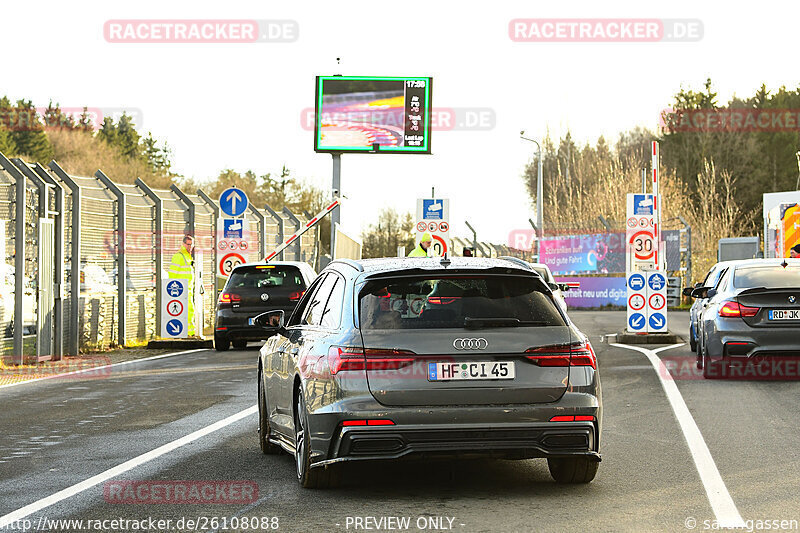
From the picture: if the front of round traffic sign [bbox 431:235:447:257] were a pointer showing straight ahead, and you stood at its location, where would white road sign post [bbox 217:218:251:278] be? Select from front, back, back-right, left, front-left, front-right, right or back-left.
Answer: front-right

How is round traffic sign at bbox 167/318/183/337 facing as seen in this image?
toward the camera

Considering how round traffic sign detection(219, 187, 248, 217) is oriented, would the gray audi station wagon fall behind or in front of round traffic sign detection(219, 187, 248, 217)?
in front

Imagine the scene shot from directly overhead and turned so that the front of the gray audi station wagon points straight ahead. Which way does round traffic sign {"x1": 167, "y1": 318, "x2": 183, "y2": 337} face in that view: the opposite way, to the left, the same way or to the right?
the opposite way

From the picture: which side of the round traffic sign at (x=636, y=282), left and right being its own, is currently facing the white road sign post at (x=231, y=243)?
right

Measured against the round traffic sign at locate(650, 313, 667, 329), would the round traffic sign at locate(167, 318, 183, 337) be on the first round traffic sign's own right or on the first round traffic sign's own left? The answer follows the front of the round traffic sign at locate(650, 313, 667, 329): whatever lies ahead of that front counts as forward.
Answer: on the first round traffic sign's own right

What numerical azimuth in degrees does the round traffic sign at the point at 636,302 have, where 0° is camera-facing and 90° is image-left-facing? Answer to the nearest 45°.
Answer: approximately 0°

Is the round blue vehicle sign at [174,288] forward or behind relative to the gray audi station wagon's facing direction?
forward

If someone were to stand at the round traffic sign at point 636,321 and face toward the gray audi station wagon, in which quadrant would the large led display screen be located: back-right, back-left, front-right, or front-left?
back-right

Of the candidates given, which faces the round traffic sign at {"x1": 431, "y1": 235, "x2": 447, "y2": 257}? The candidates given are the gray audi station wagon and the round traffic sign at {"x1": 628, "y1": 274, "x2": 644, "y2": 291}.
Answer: the gray audi station wagon

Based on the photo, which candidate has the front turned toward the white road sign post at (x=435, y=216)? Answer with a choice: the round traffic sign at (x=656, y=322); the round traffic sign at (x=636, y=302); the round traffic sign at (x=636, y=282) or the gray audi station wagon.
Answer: the gray audi station wagon

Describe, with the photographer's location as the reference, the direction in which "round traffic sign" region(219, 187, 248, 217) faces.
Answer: facing the viewer
